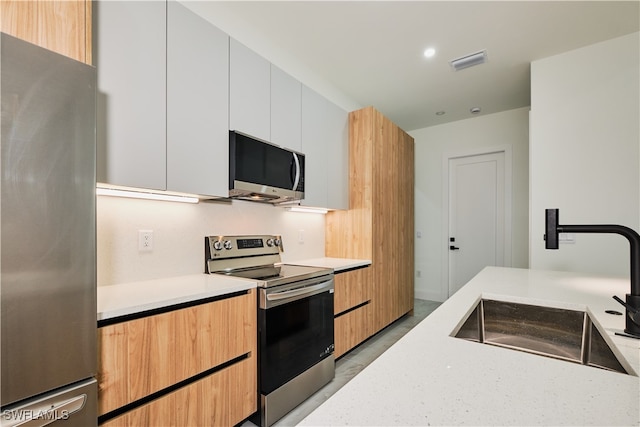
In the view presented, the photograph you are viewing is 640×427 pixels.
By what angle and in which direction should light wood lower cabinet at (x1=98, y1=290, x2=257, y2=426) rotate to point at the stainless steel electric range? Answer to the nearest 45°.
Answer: approximately 90° to its left

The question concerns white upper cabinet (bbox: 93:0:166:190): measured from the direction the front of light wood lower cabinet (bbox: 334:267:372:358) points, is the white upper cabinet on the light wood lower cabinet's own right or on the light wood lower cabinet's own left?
on the light wood lower cabinet's own right

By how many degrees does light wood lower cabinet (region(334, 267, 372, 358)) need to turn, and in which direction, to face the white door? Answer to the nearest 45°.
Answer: approximately 90° to its left

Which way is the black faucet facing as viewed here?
to the viewer's left

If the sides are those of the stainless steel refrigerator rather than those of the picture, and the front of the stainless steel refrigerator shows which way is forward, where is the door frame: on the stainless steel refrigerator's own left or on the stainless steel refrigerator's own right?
on the stainless steel refrigerator's own left
